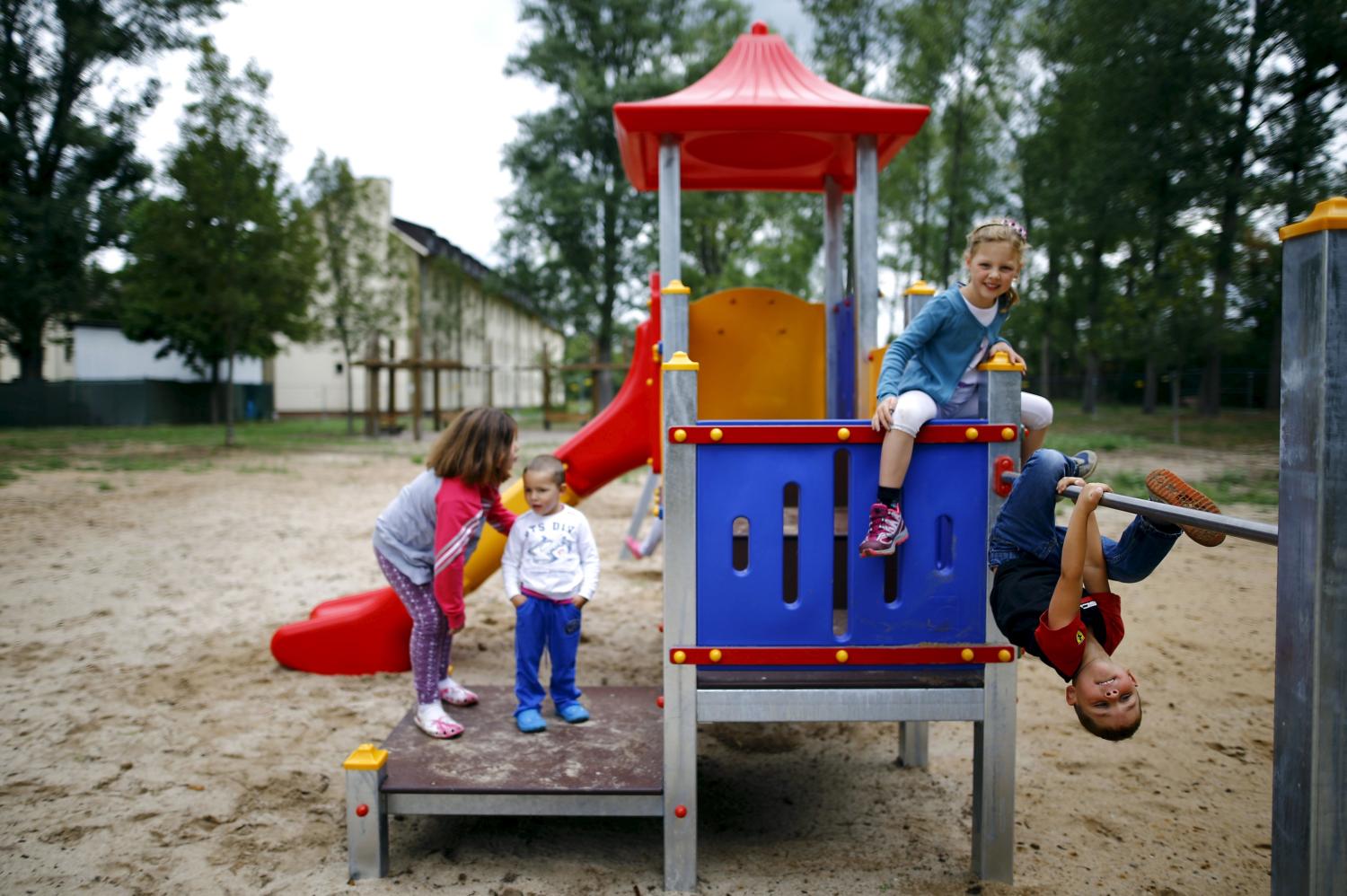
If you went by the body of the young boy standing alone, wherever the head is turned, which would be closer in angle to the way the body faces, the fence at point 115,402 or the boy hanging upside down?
the boy hanging upside down

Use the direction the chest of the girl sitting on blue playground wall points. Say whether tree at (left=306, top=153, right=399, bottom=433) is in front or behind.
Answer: behind

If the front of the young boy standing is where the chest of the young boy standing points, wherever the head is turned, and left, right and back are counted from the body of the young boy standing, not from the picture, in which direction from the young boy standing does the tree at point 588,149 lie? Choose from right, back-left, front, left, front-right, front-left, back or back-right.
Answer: back

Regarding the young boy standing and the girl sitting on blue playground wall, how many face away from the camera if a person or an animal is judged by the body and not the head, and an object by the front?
0

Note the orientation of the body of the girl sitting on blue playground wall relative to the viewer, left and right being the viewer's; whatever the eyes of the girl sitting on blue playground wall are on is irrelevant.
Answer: facing the viewer and to the right of the viewer

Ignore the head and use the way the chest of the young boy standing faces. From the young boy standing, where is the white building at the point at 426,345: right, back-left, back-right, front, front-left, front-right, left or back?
back

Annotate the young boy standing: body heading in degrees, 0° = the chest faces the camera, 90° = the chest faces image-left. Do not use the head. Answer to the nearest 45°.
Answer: approximately 0°

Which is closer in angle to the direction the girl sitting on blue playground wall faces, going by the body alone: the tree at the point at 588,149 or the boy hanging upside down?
the boy hanging upside down

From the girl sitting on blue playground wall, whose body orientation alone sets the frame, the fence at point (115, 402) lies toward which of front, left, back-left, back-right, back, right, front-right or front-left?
back
